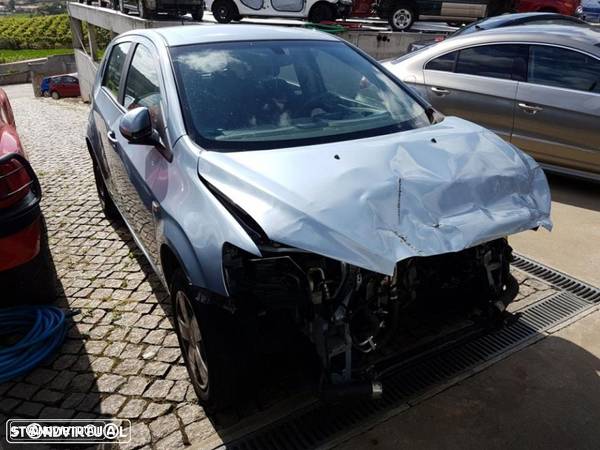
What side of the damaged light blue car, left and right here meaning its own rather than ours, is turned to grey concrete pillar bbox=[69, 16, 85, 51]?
back

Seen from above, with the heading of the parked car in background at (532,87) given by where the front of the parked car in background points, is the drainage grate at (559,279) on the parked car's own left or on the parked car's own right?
on the parked car's own right

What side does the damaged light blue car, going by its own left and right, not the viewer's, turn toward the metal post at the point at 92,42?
back

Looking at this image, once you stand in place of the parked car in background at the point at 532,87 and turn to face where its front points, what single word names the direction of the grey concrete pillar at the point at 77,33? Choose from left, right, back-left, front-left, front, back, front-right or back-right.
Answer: back-left

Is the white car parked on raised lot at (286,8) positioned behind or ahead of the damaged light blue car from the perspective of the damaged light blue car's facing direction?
behind

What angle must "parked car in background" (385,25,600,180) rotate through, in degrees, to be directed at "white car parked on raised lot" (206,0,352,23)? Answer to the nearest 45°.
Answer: approximately 135° to its left

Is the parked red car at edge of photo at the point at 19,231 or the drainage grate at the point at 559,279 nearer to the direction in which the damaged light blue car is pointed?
the drainage grate

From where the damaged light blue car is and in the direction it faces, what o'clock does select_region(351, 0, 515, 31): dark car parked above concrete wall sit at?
The dark car parked above concrete wall is roughly at 8 o'clock from the damaged light blue car.

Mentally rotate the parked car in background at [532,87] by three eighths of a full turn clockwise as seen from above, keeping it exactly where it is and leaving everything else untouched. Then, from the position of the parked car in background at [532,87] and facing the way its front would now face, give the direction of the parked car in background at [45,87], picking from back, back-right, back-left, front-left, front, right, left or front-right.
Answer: right

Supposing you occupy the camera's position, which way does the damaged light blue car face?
facing the viewer and to the right of the viewer

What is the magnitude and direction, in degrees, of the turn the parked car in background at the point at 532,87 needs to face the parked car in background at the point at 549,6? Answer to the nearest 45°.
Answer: approximately 90° to its left

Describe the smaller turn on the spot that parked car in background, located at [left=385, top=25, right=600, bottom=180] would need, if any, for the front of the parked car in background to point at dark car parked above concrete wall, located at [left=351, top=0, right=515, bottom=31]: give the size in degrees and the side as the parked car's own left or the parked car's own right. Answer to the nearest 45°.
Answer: approximately 90° to the parked car's own left
